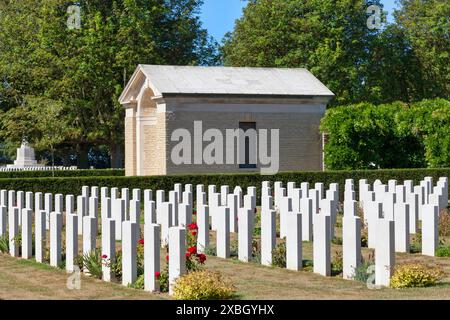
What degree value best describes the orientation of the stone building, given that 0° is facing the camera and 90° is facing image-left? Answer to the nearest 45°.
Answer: approximately 45°
